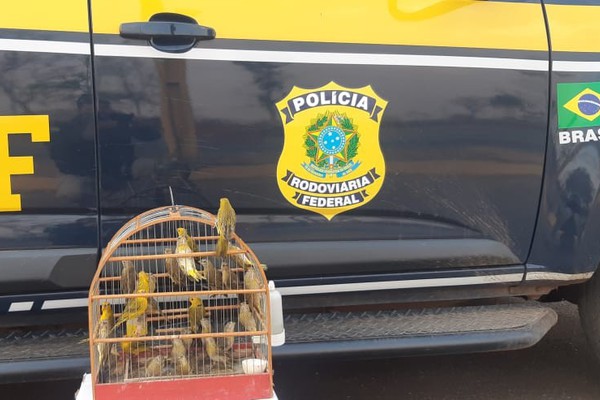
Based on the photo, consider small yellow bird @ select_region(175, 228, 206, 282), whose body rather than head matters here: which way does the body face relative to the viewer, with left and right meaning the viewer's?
facing to the left of the viewer

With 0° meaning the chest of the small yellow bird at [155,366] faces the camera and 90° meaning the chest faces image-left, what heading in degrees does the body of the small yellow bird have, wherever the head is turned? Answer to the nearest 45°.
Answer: approximately 270°

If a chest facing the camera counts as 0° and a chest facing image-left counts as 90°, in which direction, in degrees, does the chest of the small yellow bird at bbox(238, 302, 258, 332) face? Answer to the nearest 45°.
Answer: approximately 90°

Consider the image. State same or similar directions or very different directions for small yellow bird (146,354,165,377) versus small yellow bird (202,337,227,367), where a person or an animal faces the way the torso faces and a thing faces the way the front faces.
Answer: very different directions

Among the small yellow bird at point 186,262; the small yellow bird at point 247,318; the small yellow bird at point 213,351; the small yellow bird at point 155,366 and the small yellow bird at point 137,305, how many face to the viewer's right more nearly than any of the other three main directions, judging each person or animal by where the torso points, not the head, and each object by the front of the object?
2
